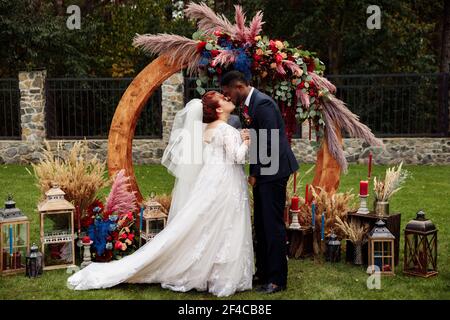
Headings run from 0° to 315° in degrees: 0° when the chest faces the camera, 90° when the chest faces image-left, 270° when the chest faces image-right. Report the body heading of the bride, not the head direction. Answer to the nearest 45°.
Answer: approximately 270°

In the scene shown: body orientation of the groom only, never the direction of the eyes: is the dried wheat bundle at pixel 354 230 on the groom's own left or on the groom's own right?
on the groom's own right

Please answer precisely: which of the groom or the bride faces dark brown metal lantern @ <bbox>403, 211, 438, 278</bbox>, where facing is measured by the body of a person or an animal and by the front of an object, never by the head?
the bride

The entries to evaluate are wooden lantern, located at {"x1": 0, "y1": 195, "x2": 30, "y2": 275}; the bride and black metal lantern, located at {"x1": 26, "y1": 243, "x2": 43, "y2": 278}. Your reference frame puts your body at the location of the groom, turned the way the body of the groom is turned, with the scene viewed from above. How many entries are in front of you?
3

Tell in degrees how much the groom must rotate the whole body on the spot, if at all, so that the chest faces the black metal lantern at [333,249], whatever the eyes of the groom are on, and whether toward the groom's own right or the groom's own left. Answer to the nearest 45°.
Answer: approximately 135° to the groom's own right

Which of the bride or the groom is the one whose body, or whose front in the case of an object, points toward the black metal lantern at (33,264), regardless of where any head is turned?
the groom

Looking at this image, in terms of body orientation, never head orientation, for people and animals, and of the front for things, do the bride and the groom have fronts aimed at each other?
yes

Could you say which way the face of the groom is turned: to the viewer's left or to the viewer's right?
to the viewer's left

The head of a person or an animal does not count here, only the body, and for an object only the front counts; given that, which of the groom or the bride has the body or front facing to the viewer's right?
the bride

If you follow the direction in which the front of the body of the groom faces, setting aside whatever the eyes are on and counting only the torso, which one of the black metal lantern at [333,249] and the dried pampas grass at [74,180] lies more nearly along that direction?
the dried pampas grass

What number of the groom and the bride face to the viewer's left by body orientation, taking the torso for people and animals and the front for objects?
1

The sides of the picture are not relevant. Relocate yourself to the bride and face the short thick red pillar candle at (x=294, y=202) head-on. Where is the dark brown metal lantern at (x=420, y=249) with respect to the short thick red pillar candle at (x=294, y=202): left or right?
right

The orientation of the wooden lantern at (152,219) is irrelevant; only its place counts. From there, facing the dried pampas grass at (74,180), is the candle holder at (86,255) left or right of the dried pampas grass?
left

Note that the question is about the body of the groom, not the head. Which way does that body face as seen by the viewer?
to the viewer's left

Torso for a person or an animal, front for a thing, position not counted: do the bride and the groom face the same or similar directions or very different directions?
very different directions
